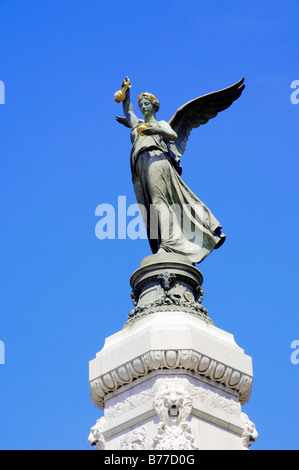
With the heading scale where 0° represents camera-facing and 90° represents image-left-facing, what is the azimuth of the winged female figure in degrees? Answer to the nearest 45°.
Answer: approximately 45°
